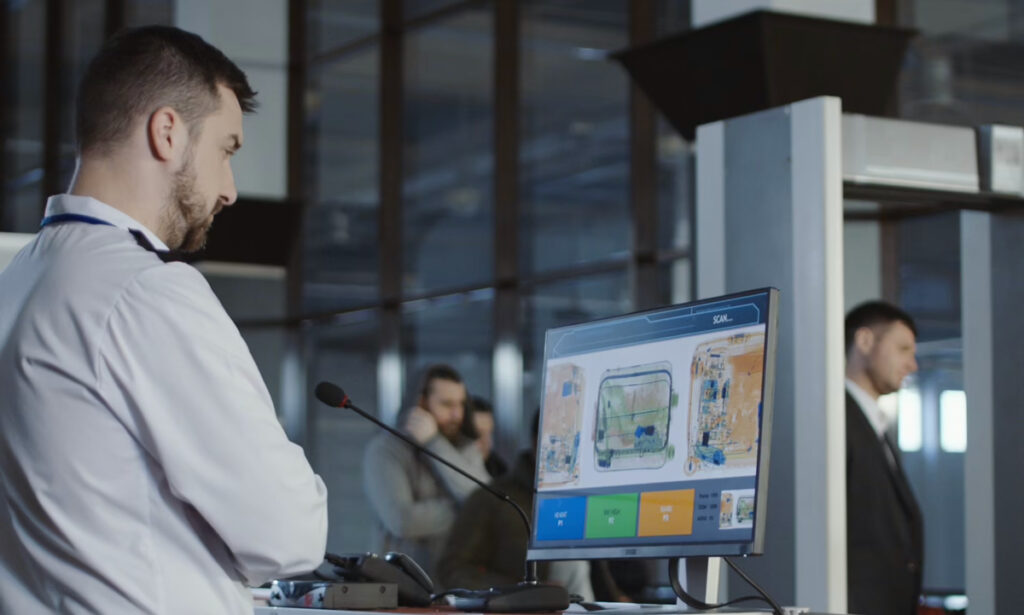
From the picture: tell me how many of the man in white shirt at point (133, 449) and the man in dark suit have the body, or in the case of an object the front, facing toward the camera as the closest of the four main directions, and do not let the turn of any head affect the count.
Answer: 0

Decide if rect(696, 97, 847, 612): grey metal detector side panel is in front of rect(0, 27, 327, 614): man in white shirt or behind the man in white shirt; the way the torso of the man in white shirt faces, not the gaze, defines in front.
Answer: in front

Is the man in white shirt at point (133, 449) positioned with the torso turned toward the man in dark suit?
yes

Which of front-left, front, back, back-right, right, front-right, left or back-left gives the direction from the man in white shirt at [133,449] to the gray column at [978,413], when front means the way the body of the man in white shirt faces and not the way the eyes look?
front

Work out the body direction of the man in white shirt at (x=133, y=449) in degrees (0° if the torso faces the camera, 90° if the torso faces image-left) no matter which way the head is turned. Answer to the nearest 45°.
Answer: approximately 225°

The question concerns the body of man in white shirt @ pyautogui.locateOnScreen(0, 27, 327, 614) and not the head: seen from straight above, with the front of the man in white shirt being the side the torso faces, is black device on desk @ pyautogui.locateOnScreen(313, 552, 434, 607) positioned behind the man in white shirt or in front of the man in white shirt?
in front
